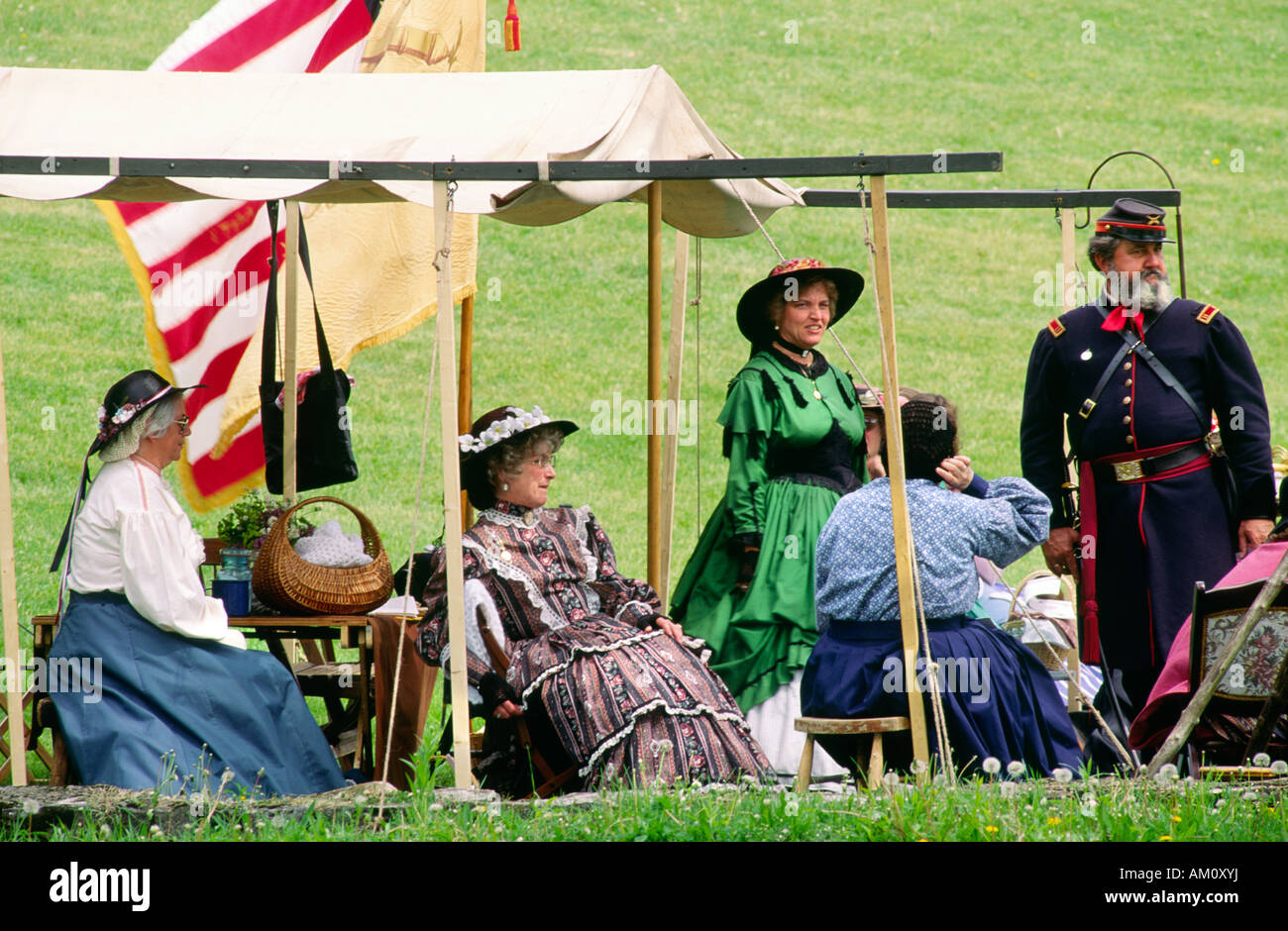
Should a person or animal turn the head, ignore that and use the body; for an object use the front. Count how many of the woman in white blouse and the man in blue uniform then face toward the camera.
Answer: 1

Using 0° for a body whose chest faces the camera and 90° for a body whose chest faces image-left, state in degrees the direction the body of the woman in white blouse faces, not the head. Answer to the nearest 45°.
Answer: approximately 270°

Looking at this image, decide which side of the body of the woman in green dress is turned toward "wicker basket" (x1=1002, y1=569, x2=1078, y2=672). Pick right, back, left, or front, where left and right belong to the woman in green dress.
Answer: left

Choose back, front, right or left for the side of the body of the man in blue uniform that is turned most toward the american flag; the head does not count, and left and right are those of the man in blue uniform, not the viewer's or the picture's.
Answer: right

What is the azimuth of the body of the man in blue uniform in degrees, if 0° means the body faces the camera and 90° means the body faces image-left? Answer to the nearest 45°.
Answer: approximately 0°

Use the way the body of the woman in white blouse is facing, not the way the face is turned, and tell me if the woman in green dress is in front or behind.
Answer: in front

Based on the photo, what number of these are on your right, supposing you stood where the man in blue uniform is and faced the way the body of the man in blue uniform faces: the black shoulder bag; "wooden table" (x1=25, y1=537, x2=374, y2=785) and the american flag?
3

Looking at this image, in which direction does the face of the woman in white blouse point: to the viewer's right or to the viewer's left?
to the viewer's right

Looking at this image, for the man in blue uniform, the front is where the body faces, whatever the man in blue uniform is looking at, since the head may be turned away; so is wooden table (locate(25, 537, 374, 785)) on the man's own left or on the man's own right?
on the man's own right

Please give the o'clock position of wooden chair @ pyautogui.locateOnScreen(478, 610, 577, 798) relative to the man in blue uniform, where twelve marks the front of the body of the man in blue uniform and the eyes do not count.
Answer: The wooden chair is roughly at 2 o'clock from the man in blue uniform.
